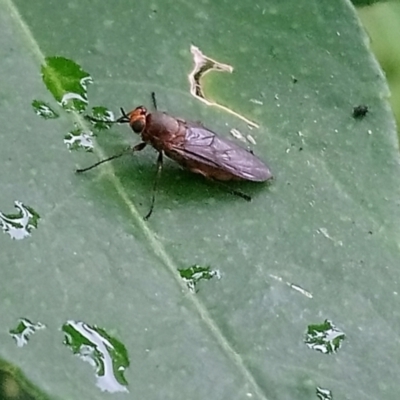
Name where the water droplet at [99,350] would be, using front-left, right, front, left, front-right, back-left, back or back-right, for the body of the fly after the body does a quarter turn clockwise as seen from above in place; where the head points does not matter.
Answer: back-right

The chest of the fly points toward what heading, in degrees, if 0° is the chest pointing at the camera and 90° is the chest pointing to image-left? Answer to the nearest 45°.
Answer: approximately 135°

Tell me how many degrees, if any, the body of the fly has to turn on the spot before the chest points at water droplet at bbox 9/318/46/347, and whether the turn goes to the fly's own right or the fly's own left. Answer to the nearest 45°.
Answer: approximately 135° to the fly's own left

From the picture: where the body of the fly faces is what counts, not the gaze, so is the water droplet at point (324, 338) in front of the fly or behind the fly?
behind

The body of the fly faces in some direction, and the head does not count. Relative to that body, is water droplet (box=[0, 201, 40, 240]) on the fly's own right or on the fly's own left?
on the fly's own left
